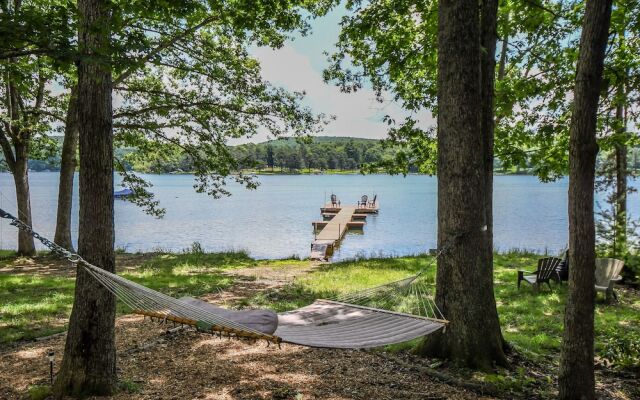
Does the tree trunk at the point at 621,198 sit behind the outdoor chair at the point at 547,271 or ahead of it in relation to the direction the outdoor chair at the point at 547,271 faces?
behind

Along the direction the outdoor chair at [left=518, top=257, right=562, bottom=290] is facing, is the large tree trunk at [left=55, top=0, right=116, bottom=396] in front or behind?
in front

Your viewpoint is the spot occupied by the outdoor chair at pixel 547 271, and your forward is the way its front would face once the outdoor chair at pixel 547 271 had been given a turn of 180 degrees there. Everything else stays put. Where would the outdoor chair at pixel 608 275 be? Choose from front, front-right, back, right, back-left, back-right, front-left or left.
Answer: front-right

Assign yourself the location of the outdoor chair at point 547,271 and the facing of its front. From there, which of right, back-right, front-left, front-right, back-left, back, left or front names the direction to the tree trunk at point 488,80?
back-left
